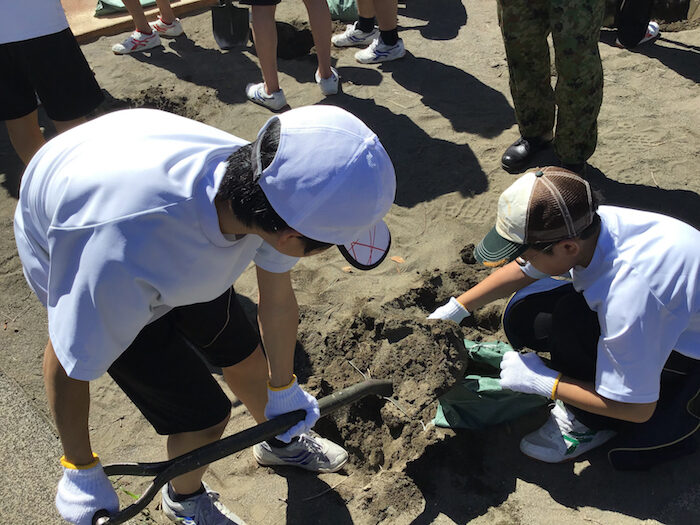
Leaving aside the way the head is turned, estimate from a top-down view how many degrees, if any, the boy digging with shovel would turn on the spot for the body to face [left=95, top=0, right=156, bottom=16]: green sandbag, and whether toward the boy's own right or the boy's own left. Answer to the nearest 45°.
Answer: approximately 135° to the boy's own left

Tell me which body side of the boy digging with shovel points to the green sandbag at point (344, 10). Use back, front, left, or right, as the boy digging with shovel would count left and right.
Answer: left

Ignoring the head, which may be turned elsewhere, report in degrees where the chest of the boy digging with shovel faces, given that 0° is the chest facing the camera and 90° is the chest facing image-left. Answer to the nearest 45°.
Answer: approximately 315°

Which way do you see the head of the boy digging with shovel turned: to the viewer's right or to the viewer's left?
to the viewer's right
